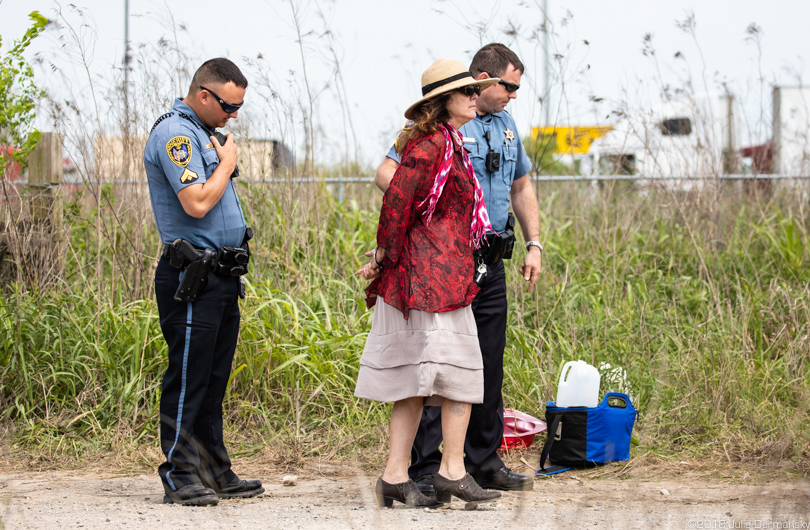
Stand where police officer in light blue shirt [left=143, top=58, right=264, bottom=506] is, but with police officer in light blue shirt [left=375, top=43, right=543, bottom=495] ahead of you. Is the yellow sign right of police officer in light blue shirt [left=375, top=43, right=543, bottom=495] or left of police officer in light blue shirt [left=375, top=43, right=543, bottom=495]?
left

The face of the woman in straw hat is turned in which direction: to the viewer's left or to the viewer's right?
to the viewer's right

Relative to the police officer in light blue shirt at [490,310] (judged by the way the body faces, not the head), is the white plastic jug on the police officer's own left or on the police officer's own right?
on the police officer's own left

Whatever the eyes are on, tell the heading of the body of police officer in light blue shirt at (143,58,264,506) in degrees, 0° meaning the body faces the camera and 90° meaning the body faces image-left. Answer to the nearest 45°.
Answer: approximately 270°

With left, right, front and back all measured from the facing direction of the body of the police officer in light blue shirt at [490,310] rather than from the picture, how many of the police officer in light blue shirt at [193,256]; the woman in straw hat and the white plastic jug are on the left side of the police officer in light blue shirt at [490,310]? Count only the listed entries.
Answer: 1

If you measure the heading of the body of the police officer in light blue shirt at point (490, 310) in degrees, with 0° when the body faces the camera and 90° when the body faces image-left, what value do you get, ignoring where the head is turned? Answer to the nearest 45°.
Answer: approximately 315°

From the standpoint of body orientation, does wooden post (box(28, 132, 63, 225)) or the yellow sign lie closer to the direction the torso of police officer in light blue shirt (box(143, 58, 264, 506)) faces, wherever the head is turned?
the yellow sign

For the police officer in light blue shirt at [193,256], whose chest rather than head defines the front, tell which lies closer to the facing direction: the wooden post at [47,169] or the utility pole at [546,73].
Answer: the utility pole

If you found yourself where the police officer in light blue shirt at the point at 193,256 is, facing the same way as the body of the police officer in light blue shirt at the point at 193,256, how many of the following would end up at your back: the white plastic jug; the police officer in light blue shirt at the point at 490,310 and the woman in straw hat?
0

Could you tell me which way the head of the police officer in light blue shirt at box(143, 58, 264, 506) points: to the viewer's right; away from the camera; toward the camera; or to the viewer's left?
to the viewer's right

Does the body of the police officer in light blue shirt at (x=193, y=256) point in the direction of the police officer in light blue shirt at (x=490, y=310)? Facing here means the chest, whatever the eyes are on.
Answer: yes
